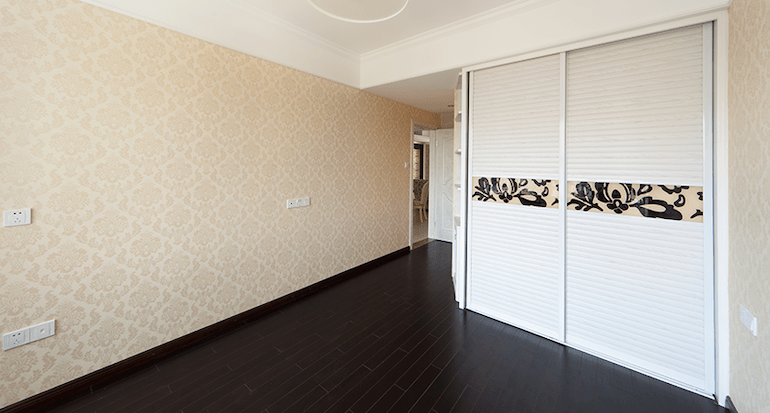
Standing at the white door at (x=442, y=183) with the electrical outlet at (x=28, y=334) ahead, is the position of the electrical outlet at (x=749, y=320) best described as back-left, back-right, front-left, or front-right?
front-left

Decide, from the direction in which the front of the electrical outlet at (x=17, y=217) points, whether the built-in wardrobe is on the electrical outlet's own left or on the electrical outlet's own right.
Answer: on the electrical outlet's own left

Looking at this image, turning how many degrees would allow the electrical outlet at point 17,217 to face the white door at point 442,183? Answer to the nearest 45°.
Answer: approximately 90° to its left

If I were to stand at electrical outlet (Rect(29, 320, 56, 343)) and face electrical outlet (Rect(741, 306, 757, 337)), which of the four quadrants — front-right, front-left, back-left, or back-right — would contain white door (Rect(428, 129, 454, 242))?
front-left

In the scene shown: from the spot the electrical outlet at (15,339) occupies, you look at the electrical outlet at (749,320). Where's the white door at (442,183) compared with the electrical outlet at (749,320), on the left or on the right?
left

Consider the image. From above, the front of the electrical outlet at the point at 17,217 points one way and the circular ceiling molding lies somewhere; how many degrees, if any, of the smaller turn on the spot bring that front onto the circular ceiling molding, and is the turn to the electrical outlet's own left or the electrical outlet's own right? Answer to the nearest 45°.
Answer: approximately 45° to the electrical outlet's own left
